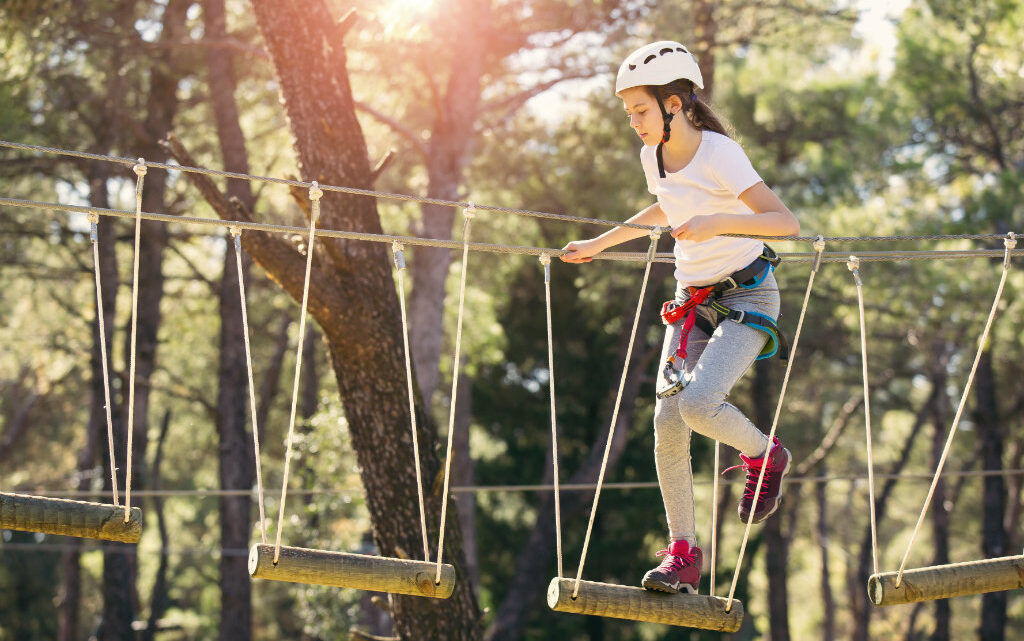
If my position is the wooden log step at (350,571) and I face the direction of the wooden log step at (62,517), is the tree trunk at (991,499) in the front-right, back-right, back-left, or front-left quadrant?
back-right

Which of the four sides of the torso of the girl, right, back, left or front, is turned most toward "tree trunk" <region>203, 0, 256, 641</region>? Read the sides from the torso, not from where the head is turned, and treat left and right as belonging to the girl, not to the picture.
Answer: right

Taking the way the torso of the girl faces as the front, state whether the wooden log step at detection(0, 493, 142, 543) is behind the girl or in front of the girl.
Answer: in front

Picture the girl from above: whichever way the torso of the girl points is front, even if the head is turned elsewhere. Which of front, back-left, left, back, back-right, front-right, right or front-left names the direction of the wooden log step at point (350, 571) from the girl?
front-right

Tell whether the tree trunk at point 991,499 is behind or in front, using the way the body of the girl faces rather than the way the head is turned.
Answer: behind

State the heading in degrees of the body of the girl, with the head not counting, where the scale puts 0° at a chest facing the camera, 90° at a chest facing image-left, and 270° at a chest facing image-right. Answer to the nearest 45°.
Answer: approximately 45°

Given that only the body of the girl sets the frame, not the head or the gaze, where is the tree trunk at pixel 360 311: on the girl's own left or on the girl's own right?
on the girl's own right
